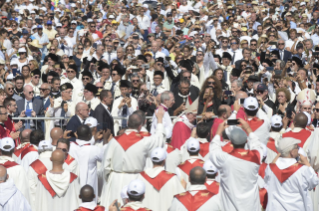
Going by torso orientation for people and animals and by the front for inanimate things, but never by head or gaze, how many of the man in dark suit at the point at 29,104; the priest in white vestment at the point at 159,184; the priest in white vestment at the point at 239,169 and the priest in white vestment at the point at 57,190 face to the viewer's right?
0

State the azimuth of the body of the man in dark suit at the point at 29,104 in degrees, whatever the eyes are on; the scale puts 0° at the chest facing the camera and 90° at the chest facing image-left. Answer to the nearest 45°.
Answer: approximately 0°

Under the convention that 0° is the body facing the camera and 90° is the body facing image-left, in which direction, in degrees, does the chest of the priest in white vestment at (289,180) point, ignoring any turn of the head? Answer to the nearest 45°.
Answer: approximately 225°

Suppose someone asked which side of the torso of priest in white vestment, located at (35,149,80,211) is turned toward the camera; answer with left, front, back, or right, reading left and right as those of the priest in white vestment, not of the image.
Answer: back

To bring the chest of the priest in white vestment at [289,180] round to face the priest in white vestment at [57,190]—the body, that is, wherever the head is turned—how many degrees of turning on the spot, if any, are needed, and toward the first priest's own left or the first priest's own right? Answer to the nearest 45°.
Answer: approximately 135° to the first priest's own left

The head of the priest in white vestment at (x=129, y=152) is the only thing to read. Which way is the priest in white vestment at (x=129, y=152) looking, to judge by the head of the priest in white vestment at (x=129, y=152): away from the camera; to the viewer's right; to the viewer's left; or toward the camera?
away from the camera

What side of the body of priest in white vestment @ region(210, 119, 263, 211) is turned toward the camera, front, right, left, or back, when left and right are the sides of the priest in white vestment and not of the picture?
back

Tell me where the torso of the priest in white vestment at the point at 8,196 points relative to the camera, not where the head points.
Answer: away from the camera

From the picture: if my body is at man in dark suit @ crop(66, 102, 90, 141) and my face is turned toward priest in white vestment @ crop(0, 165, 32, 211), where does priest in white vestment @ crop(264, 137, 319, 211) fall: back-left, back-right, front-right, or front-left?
front-left

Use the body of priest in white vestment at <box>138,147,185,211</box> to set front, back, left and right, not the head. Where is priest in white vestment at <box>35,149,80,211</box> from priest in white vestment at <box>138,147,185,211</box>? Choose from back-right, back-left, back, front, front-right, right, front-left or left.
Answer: left

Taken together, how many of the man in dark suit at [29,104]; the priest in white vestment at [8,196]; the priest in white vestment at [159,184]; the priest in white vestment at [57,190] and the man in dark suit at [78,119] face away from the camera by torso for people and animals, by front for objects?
3

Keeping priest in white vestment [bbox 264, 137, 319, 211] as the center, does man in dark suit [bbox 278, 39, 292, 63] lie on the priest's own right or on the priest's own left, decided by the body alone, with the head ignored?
on the priest's own left

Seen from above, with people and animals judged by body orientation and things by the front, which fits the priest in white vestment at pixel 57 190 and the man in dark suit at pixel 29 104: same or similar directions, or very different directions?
very different directions
